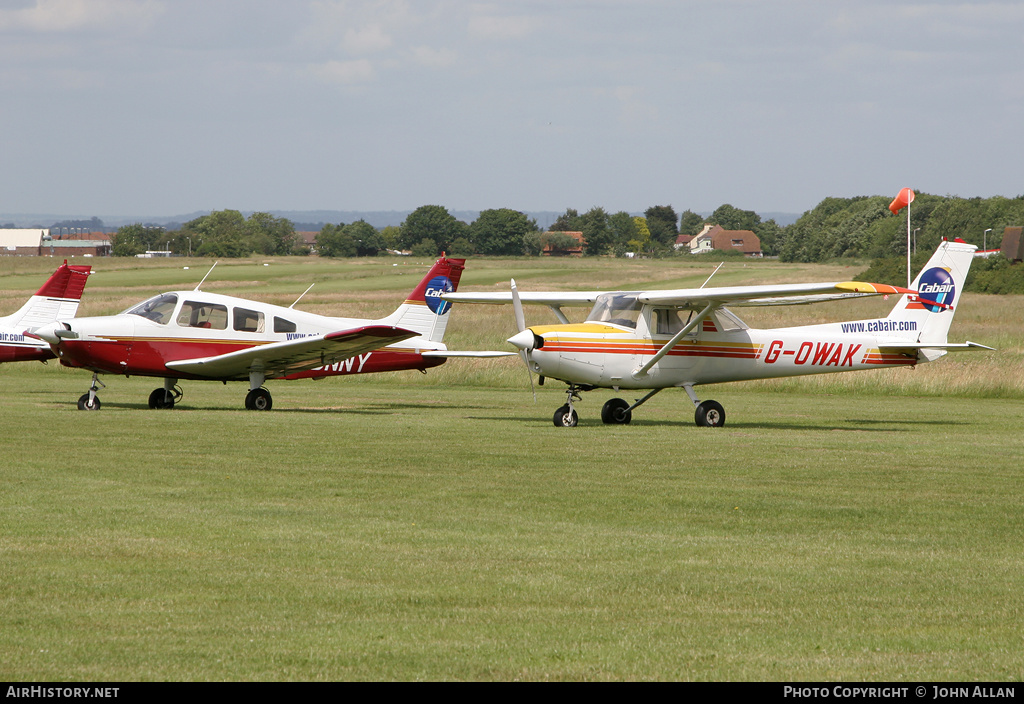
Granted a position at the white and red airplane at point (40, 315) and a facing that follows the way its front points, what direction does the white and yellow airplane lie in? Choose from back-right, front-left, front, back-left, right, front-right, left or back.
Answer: back-left

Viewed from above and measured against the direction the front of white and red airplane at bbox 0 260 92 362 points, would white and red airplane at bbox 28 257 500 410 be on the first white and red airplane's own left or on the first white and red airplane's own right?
on the first white and red airplane's own left

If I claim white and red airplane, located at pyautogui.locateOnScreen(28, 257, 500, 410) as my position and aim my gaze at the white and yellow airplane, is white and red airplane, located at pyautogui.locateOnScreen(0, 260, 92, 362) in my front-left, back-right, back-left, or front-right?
back-left

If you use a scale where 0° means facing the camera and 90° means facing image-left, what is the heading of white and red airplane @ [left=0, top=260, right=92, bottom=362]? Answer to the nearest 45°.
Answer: approximately 90°
